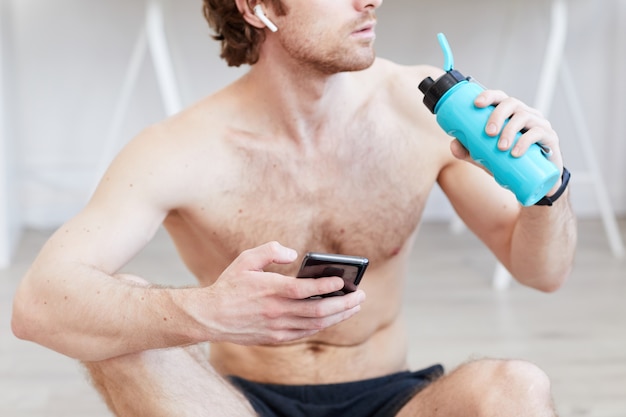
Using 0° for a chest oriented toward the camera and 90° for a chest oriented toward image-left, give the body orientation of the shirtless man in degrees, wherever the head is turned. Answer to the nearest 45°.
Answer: approximately 0°
